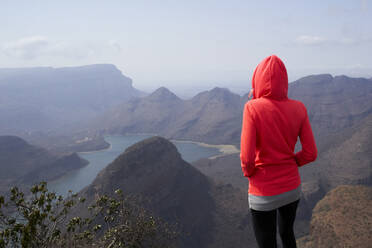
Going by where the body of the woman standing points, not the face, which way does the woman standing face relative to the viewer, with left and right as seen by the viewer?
facing away from the viewer

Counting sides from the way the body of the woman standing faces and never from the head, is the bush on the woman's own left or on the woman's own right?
on the woman's own left

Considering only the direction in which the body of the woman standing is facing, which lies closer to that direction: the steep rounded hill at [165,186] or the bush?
the steep rounded hill
